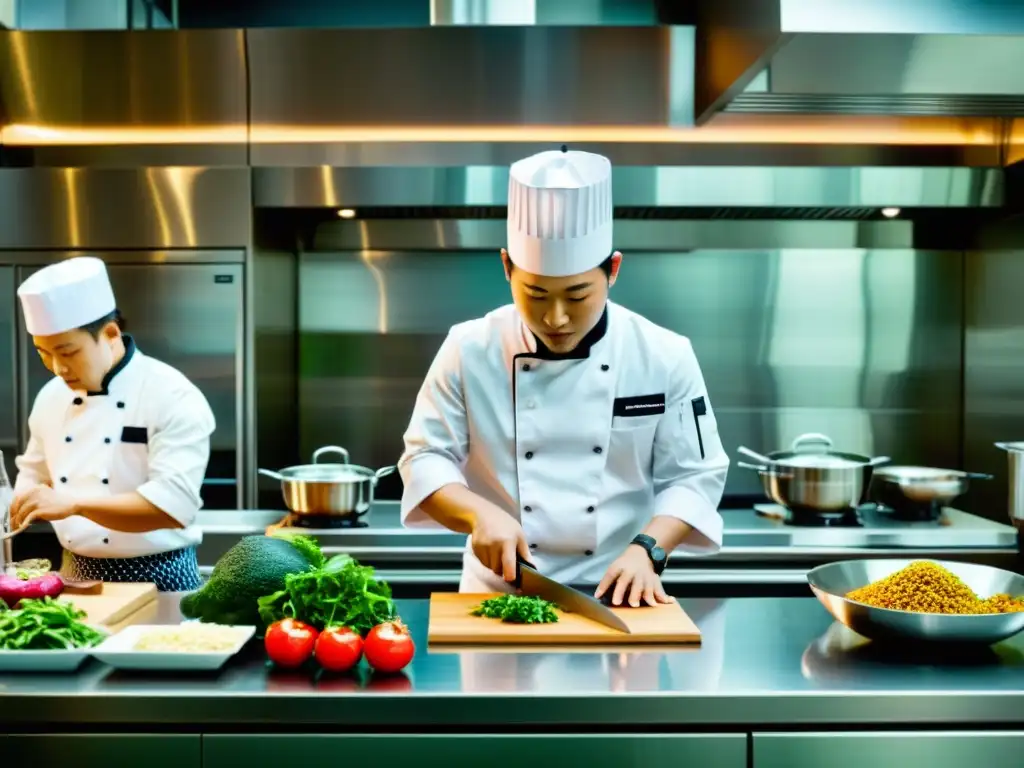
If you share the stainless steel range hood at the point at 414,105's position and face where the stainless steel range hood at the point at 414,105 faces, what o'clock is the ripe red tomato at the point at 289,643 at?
The ripe red tomato is roughly at 12 o'clock from the stainless steel range hood.

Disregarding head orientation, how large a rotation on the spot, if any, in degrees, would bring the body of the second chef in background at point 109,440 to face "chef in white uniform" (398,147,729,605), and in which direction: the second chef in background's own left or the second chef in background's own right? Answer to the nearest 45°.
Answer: approximately 90° to the second chef in background's own left

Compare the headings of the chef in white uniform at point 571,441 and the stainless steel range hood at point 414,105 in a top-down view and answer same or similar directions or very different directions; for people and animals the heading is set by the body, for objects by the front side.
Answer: same or similar directions

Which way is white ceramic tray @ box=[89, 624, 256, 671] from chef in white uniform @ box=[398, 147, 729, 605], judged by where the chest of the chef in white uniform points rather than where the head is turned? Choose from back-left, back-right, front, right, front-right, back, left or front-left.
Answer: front-right

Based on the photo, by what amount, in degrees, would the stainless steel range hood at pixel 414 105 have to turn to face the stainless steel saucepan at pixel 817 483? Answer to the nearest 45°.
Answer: approximately 90° to its left

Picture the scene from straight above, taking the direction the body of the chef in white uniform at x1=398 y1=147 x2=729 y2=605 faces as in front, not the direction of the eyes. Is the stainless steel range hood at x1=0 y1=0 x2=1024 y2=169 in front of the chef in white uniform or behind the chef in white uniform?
behind

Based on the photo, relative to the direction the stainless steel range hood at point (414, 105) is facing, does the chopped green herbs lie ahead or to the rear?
ahead

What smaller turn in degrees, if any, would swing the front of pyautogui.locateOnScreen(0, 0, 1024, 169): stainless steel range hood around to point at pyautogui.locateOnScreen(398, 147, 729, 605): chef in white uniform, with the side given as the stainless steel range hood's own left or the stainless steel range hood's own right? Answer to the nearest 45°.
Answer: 0° — it already faces them

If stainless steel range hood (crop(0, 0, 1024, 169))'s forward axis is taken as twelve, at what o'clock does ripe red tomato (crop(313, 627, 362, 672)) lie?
The ripe red tomato is roughly at 12 o'clock from the stainless steel range hood.

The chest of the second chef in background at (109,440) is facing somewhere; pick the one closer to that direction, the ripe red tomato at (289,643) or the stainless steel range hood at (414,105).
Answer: the ripe red tomato

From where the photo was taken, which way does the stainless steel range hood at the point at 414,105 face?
toward the camera

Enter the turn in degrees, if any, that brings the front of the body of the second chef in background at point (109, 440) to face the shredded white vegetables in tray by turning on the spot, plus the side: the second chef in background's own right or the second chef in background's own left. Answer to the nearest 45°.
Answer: approximately 45° to the second chef in background's own left

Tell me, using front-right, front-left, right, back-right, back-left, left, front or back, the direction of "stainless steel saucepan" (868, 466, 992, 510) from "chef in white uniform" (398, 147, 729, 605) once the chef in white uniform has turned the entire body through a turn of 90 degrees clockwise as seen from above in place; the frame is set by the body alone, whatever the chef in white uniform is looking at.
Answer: back-right

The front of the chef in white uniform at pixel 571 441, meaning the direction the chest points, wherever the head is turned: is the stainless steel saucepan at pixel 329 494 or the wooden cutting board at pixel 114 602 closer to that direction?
the wooden cutting board

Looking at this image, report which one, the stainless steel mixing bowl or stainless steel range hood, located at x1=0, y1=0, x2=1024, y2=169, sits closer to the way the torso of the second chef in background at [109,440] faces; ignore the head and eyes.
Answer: the stainless steel mixing bowl

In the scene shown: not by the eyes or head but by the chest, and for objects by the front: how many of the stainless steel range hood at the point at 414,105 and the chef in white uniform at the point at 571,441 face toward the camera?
2

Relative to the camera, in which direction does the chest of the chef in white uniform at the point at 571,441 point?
toward the camera

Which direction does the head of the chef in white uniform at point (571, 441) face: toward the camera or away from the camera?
toward the camera
